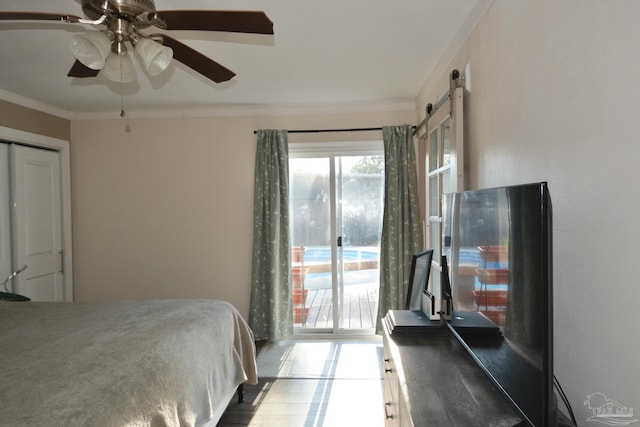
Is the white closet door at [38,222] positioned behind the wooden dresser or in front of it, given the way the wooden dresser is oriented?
in front

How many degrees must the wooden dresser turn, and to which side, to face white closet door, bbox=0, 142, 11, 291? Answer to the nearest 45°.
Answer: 0° — it already faces it

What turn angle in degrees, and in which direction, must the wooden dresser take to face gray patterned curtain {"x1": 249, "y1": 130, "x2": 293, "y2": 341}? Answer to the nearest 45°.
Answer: approximately 45° to its right

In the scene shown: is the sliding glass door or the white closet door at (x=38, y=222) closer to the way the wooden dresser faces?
the white closet door

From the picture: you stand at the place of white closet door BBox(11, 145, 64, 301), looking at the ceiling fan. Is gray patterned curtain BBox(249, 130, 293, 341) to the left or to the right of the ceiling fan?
left

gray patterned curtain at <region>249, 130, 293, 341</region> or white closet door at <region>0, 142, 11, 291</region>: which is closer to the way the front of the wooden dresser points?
the white closet door

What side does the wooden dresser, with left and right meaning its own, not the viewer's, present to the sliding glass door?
right

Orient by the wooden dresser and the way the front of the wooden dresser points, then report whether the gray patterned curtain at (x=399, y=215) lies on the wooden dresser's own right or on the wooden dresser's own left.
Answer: on the wooden dresser's own right

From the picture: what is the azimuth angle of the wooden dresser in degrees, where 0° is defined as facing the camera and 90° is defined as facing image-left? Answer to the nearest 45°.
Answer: approximately 90°

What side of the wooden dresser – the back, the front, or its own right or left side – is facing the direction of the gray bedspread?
front

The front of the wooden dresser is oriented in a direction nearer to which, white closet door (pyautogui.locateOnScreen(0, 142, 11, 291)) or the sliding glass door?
the white closet door
